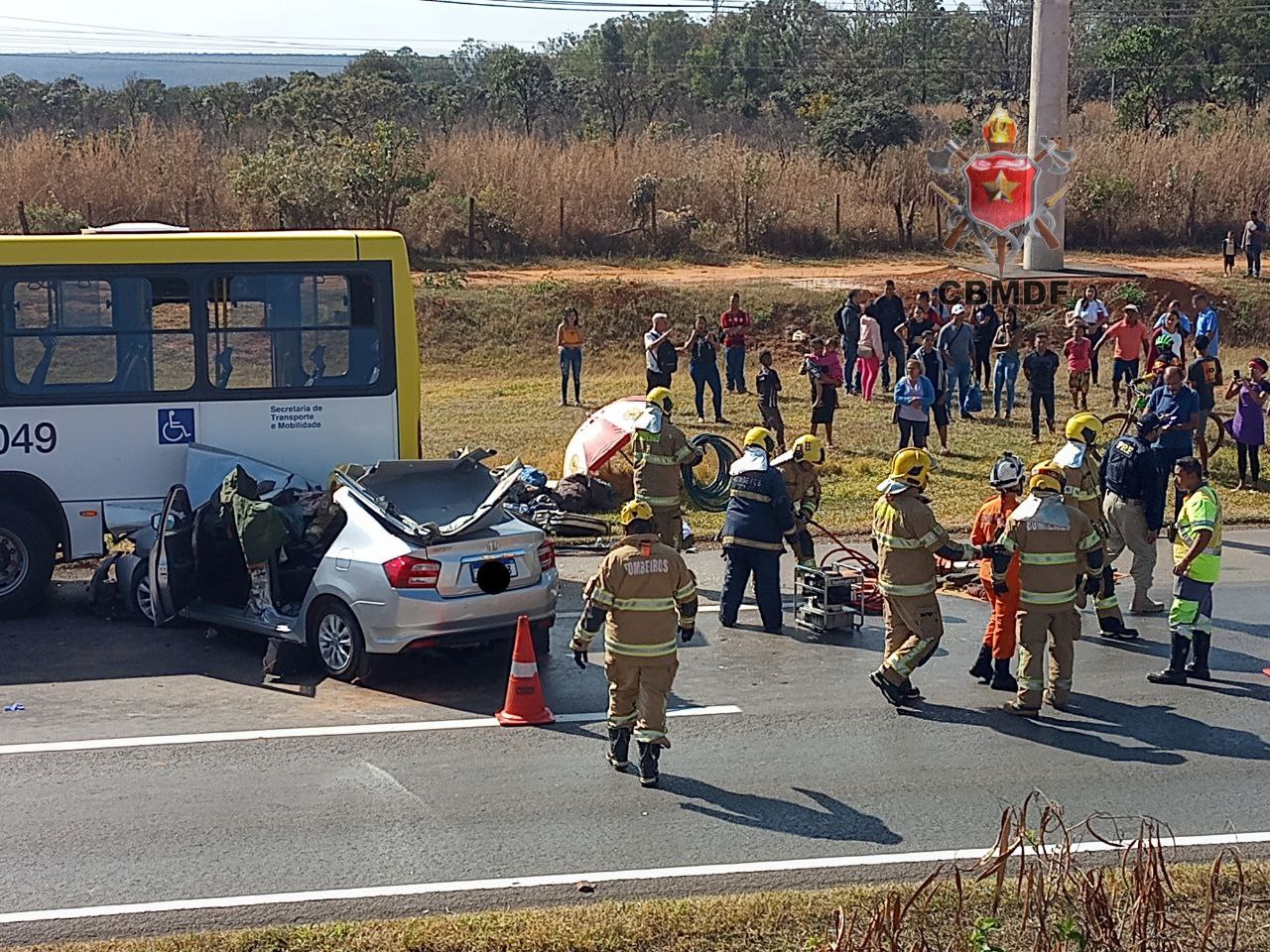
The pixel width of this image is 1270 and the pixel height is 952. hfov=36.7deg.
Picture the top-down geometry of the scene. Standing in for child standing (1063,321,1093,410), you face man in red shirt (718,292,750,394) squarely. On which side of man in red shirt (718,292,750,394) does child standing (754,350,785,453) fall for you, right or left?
left

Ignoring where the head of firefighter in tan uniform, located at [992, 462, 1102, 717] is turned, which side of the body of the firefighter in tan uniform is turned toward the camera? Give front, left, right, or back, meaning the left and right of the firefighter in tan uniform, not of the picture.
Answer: back

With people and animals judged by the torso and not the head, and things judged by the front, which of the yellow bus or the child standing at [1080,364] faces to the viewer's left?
the yellow bus

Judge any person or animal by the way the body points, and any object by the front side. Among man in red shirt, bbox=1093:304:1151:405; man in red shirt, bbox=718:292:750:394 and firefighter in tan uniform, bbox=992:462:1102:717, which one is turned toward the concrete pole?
the firefighter in tan uniform

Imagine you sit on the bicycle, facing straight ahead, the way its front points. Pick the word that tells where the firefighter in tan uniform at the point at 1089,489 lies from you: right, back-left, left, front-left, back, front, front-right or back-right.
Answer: left

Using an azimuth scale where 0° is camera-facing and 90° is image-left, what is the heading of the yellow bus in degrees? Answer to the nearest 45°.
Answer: approximately 90°

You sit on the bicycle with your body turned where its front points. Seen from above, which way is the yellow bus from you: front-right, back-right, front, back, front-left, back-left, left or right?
front-left

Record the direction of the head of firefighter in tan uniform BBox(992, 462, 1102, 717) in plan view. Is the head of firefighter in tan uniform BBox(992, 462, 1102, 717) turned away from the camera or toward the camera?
away from the camera

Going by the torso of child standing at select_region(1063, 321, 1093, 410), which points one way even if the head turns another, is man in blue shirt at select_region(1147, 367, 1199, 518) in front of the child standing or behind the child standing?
in front

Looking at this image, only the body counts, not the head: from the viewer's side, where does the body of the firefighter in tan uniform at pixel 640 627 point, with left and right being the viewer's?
facing away from the viewer
